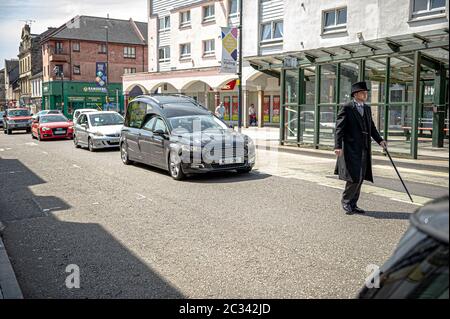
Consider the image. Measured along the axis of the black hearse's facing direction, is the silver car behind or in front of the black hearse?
behind

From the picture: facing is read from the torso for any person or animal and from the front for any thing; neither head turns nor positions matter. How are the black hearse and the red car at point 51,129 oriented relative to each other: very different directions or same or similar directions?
same or similar directions

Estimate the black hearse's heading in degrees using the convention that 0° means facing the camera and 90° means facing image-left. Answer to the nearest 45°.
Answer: approximately 315°

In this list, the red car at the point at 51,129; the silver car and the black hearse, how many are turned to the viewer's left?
0

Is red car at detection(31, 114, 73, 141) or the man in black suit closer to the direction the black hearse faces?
the man in black suit

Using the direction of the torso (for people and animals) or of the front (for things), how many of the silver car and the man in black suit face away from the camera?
0

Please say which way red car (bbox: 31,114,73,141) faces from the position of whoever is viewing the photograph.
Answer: facing the viewer and to the right of the viewer

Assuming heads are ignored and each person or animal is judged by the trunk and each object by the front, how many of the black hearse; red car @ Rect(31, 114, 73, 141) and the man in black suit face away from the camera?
0

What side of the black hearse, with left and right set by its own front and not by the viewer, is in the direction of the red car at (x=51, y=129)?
back

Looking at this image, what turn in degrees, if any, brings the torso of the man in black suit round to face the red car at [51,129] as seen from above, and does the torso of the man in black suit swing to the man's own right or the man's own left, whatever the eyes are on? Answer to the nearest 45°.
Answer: approximately 180°

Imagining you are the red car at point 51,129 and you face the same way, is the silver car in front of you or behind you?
in front

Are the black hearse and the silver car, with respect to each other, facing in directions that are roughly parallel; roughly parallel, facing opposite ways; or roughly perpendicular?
roughly parallel
